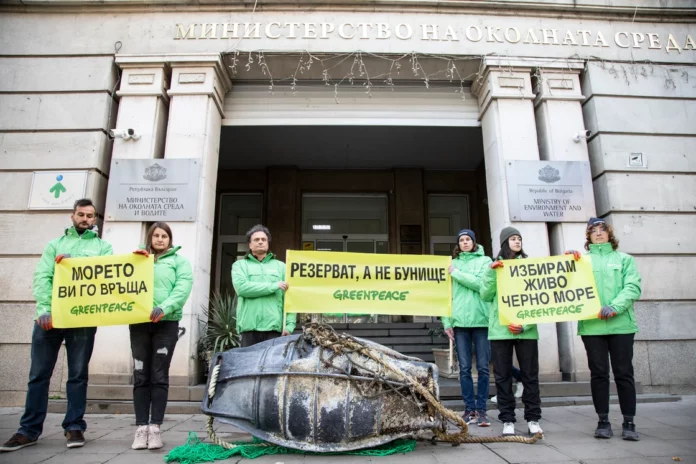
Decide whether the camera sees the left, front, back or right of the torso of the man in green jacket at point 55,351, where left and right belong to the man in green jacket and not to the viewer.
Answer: front

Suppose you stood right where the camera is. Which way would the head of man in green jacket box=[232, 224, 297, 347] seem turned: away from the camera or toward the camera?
toward the camera

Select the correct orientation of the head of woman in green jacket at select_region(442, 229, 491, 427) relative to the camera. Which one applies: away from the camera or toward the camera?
toward the camera

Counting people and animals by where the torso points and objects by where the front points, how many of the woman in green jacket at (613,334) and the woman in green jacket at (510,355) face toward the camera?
2

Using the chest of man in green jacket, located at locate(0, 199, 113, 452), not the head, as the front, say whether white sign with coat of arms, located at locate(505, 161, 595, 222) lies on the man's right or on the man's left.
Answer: on the man's left

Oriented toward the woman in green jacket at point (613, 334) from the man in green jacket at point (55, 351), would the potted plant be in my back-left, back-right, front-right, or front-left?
front-left

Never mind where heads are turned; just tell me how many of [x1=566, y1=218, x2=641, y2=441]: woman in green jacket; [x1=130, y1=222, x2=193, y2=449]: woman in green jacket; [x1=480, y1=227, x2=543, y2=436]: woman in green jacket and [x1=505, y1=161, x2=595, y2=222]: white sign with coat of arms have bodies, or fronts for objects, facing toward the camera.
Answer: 4

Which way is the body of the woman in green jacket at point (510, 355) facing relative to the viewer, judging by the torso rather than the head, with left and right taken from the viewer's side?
facing the viewer

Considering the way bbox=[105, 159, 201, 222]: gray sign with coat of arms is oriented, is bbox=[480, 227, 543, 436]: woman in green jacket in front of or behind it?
in front

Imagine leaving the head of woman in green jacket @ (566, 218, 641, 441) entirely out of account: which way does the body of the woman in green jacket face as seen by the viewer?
toward the camera

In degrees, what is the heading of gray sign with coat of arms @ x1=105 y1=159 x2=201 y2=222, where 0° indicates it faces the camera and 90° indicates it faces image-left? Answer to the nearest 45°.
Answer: approximately 0°

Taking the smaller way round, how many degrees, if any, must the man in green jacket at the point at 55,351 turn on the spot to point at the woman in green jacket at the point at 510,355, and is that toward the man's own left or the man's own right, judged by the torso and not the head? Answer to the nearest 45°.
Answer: approximately 45° to the man's own left

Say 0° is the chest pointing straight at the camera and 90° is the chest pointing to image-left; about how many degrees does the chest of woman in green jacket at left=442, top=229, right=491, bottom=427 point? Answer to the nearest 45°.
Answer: approximately 0°

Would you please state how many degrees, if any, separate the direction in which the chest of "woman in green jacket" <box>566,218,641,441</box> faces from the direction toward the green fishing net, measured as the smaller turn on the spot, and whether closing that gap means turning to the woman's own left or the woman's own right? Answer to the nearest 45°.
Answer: approximately 45° to the woman's own right
